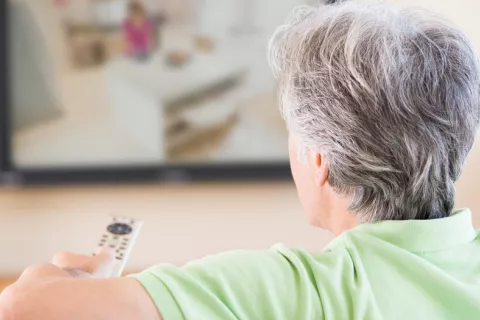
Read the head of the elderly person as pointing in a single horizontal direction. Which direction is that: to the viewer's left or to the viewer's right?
to the viewer's left

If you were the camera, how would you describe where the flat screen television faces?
facing the viewer

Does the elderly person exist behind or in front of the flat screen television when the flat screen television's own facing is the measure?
in front
